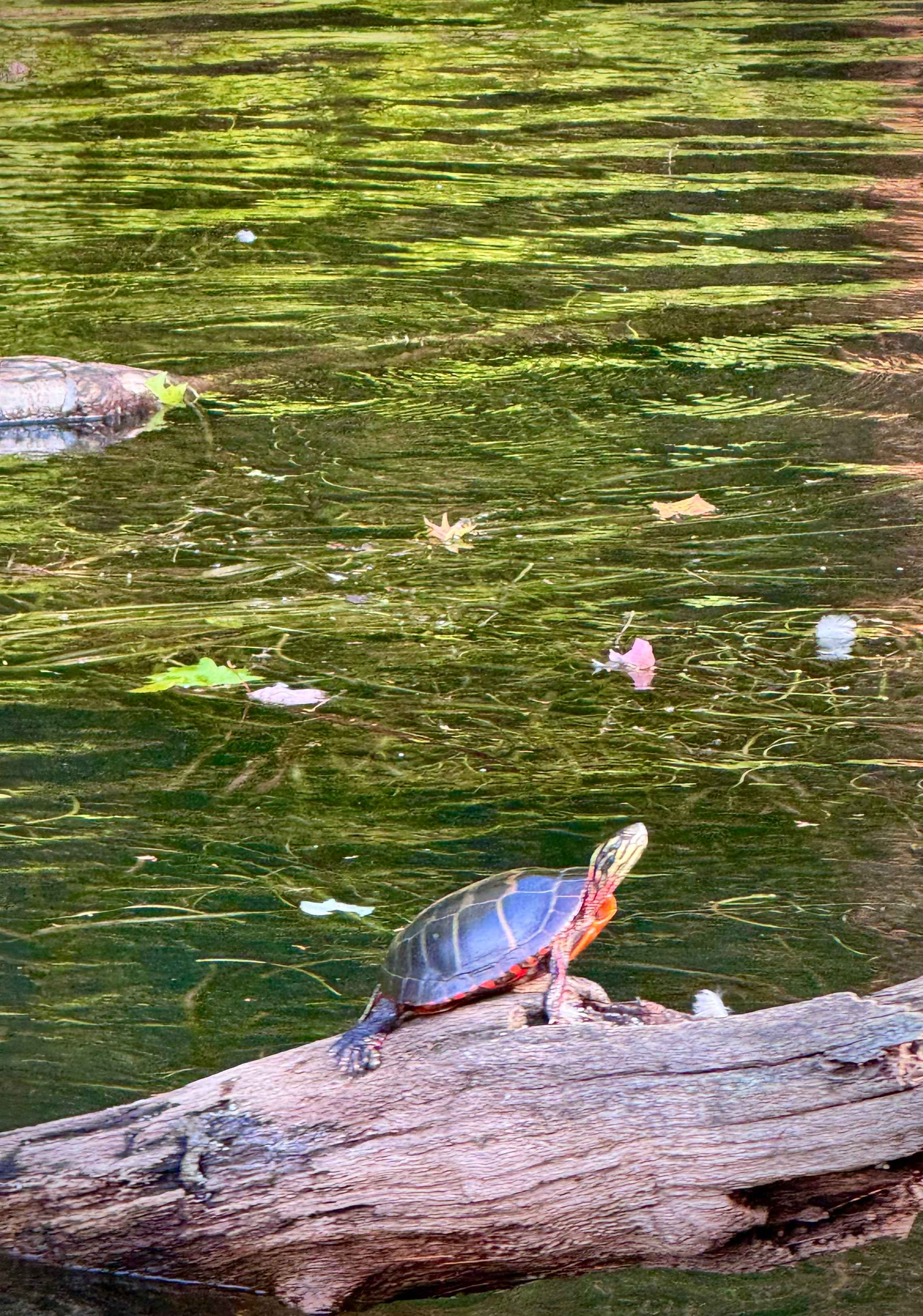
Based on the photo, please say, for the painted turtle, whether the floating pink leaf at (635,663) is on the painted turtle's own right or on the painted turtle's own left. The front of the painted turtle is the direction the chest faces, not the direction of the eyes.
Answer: on the painted turtle's own left

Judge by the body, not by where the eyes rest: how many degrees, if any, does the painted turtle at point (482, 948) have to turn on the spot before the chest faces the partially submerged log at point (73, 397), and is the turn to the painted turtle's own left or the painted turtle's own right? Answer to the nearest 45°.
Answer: approximately 90° to the painted turtle's own left

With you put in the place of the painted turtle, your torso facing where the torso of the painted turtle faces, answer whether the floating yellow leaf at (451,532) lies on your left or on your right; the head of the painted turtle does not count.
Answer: on your left

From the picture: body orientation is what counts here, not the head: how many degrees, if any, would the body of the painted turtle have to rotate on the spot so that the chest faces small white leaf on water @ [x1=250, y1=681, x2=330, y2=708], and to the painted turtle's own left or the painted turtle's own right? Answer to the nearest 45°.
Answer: approximately 90° to the painted turtle's own left

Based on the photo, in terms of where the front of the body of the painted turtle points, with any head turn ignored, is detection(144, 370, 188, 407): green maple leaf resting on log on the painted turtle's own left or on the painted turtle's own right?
on the painted turtle's own left

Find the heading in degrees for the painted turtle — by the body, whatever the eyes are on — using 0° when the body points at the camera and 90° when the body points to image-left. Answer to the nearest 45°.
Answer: approximately 270°

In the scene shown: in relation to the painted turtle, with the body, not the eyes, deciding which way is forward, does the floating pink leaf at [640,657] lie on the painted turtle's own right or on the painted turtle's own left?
on the painted turtle's own left

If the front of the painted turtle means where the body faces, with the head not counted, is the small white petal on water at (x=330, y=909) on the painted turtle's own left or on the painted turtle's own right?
on the painted turtle's own left

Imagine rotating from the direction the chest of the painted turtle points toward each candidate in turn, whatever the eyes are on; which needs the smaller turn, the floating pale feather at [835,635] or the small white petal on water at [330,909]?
the floating pale feather

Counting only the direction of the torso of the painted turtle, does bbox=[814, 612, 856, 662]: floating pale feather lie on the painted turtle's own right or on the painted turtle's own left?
on the painted turtle's own left

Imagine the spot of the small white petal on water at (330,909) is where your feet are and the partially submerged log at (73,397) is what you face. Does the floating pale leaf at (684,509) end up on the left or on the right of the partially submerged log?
right
